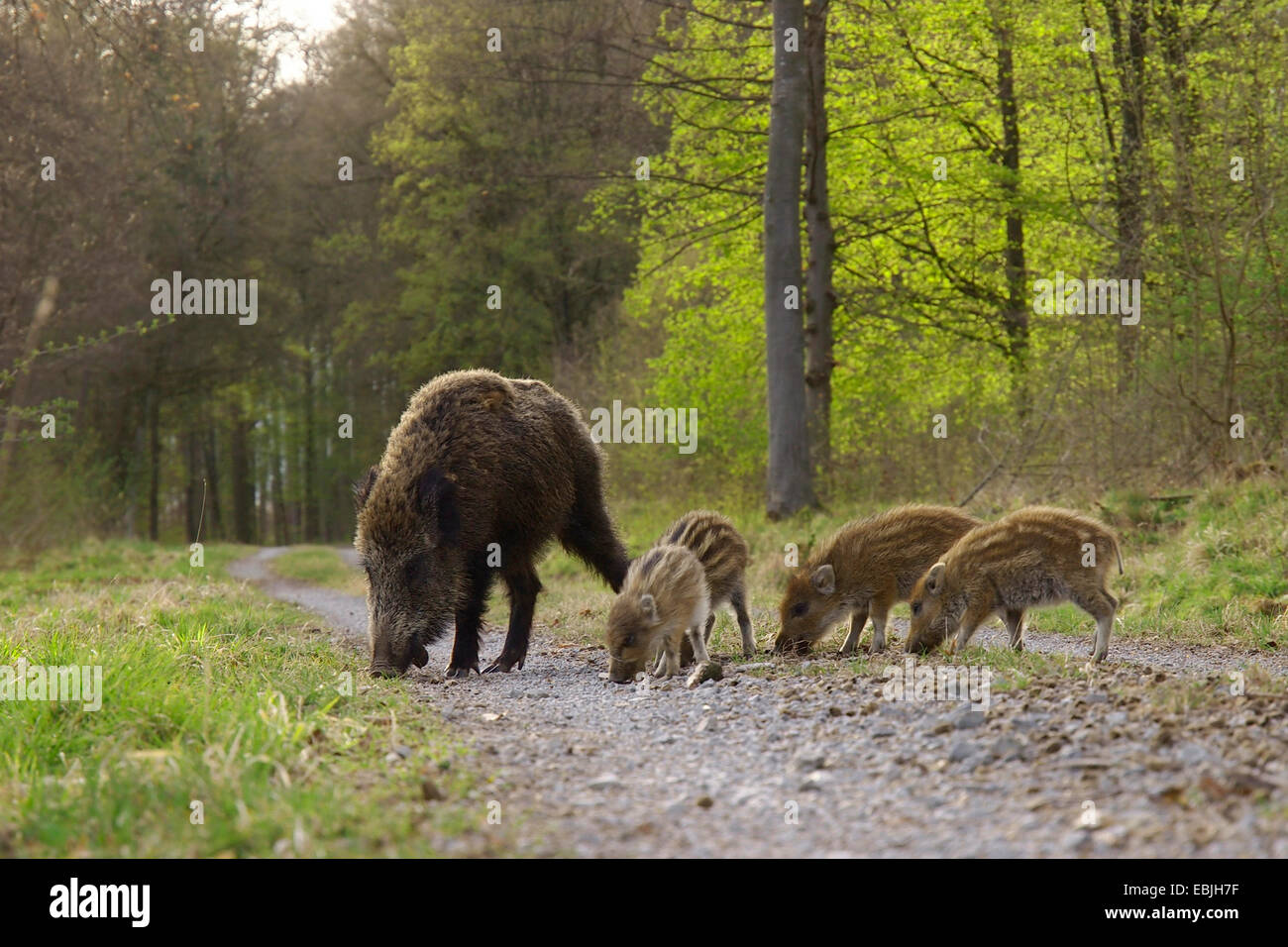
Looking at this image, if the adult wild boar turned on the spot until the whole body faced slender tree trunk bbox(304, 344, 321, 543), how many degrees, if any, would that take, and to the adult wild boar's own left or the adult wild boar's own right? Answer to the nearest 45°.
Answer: approximately 135° to the adult wild boar's own right

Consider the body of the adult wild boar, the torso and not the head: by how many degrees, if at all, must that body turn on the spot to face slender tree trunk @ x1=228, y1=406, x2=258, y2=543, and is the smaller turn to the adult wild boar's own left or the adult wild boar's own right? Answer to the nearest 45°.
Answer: approximately 135° to the adult wild boar's own right

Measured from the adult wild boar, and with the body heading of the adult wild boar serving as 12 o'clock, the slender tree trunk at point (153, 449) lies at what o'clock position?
The slender tree trunk is roughly at 4 o'clock from the adult wild boar.

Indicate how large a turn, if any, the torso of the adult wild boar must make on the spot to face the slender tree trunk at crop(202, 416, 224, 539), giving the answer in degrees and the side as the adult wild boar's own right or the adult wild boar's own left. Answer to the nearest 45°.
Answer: approximately 135° to the adult wild boar's own right

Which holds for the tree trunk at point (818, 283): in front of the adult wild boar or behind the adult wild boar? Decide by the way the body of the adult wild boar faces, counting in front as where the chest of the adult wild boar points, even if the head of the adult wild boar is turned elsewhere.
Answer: behind

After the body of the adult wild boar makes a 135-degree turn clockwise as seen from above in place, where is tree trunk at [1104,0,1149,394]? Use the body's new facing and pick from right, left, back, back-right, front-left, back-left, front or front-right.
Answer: front-right

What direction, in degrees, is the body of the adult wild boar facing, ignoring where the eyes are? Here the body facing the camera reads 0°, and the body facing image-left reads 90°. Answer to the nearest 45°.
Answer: approximately 45°

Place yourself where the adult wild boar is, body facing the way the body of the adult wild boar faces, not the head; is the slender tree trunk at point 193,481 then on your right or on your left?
on your right

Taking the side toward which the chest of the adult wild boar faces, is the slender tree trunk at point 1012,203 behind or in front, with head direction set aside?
behind
